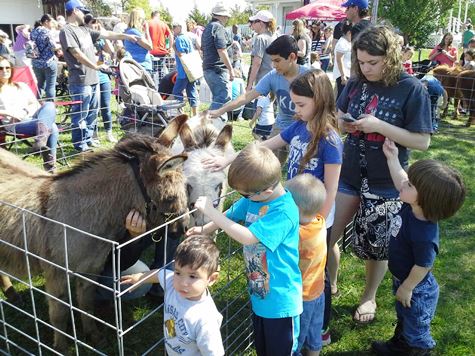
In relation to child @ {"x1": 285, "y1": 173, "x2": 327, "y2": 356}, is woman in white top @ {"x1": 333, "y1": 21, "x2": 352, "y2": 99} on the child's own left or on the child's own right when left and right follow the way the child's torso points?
on the child's own right

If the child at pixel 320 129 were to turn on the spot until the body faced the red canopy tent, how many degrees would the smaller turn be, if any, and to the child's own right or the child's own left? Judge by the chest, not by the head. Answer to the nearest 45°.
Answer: approximately 135° to the child's own right

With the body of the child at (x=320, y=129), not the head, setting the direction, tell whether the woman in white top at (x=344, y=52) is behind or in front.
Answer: behind

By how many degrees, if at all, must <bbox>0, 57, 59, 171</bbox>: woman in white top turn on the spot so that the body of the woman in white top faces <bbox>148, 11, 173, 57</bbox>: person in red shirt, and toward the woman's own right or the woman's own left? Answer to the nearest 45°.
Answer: approximately 90° to the woman's own left

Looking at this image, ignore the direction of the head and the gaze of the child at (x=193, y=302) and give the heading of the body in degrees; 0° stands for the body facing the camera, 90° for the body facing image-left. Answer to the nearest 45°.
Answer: approximately 45°

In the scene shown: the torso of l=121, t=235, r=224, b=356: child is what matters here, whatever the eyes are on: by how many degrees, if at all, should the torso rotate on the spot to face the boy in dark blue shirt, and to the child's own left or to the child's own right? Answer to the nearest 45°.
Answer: approximately 135° to the child's own left

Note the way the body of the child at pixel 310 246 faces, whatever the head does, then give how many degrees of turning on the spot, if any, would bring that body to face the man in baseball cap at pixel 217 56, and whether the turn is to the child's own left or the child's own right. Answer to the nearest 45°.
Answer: approximately 45° to the child's own right

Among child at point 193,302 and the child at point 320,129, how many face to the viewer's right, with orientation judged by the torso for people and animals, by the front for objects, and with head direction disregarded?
0

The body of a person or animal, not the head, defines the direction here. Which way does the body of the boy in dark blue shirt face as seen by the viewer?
to the viewer's left

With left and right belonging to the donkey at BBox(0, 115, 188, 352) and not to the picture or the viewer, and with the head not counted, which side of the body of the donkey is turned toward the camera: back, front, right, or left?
right

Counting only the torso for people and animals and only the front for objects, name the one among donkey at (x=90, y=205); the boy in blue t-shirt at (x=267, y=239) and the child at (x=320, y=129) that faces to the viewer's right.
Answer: the donkey

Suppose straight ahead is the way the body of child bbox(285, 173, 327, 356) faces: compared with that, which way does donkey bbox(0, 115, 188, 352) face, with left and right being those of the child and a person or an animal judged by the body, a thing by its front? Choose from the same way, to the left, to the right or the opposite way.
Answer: to the right

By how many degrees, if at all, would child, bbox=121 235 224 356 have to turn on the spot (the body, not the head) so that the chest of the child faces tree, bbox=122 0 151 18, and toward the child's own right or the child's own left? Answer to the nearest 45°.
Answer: approximately 135° to the child's own right

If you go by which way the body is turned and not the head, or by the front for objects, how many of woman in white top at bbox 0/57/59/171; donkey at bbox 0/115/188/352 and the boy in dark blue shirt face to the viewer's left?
1
